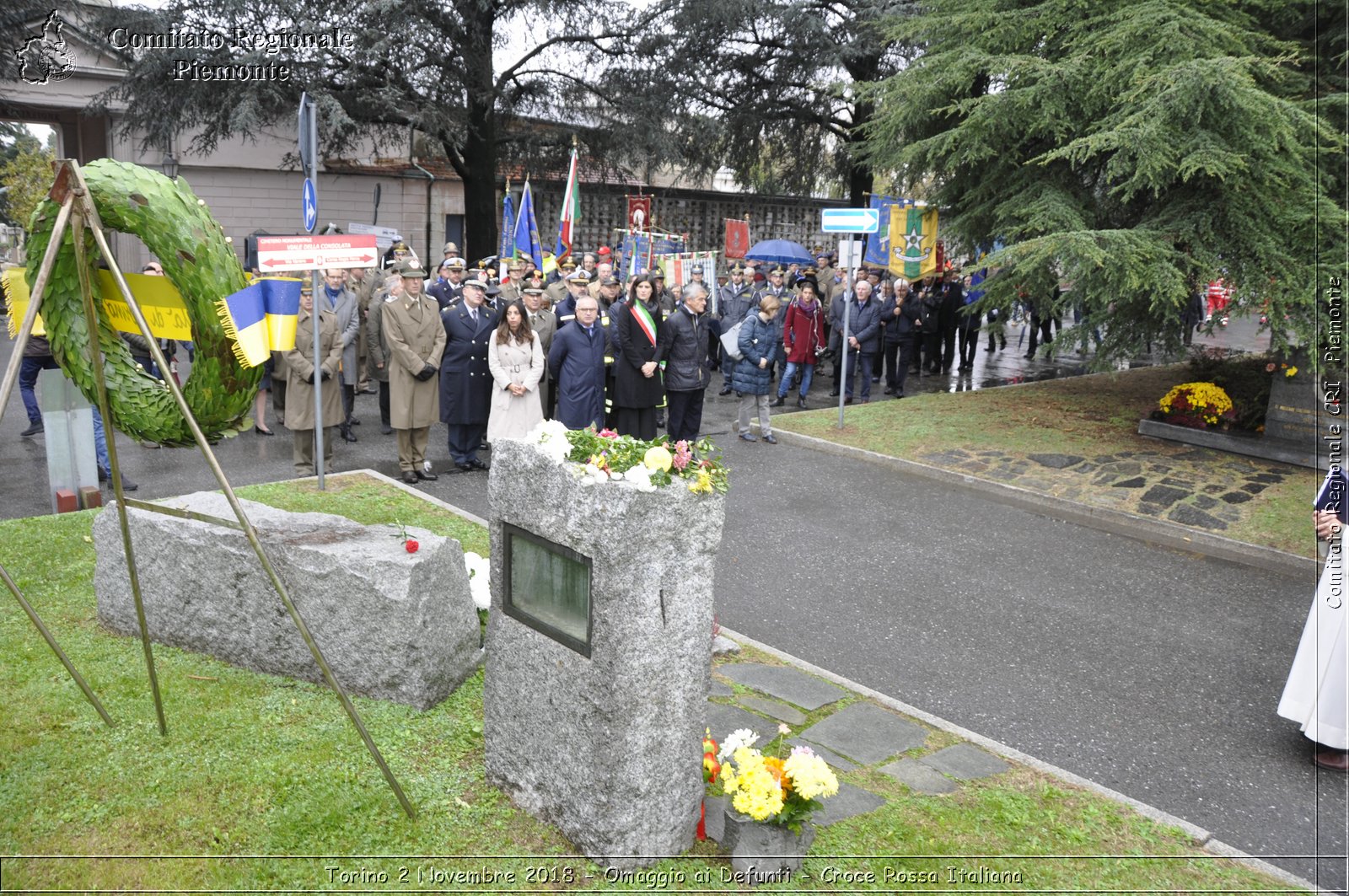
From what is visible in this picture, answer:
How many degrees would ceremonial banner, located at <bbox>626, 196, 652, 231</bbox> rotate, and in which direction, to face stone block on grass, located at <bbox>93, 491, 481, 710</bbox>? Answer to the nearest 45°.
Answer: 0° — it already faces it

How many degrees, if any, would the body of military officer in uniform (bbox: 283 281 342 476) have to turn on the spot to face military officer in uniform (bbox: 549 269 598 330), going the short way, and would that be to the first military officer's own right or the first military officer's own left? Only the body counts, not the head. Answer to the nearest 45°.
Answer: approximately 135° to the first military officer's own left

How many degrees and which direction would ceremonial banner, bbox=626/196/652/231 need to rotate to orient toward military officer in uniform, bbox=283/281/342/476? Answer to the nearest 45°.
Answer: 0° — it already faces them

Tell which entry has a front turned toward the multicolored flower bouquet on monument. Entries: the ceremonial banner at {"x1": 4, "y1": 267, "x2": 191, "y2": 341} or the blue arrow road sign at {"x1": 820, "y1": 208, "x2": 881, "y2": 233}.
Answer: the blue arrow road sign

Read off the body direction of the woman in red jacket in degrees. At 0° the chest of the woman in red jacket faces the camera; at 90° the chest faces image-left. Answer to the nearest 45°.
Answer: approximately 0°

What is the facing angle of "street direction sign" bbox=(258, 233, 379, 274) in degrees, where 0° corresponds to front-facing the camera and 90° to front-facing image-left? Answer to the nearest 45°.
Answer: approximately 0°
